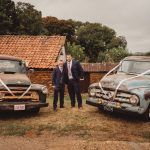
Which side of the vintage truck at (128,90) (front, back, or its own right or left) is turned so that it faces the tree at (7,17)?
right

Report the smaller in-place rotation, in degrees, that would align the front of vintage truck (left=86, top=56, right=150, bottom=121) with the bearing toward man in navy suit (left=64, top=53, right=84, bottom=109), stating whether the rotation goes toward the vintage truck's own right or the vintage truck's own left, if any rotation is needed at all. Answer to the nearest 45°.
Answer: approximately 90° to the vintage truck's own right

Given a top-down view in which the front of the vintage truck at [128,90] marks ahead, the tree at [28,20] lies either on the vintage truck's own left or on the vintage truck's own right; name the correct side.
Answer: on the vintage truck's own right

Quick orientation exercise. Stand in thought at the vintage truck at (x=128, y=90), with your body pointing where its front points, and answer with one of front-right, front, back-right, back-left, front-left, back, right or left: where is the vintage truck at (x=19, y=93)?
front-right

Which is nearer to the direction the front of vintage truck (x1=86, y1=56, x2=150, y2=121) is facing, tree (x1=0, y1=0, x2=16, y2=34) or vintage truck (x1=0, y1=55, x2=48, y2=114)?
the vintage truck

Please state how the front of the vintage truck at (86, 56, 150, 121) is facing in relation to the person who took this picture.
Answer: facing the viewer and to the left of the viewer

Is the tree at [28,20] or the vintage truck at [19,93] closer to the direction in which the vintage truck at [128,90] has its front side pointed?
the vintage truck
